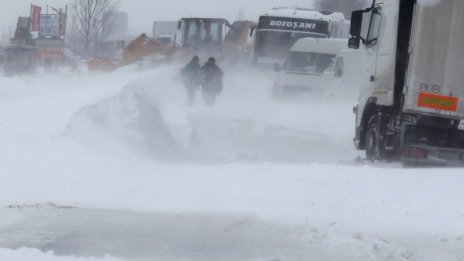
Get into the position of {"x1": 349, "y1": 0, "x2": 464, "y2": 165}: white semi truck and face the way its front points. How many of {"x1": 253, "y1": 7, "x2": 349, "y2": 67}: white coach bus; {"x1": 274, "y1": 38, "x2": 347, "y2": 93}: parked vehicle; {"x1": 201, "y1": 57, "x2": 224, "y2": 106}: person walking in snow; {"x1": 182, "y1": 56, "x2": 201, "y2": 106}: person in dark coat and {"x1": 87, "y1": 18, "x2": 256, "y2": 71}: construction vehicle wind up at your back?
0

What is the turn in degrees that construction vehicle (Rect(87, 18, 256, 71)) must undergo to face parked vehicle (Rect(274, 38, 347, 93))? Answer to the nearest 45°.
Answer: approximately 90° to its left

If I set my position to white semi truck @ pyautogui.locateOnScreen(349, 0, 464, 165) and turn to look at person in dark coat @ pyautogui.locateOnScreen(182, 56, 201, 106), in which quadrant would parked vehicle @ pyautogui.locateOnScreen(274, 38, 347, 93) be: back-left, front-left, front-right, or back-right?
front-right

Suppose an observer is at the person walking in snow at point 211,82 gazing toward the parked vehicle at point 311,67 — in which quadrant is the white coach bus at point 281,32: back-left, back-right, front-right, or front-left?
front-left

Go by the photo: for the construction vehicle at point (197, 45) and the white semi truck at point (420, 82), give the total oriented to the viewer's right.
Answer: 0

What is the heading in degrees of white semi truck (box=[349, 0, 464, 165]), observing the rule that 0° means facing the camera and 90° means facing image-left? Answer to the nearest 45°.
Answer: approximately 135°

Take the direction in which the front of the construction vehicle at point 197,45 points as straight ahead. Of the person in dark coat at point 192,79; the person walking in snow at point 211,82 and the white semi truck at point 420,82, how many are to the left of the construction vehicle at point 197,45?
3

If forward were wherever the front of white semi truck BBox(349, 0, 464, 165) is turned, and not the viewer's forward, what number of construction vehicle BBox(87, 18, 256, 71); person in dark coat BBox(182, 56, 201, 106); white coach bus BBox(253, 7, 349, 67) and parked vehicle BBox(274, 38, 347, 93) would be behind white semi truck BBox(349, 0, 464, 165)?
0

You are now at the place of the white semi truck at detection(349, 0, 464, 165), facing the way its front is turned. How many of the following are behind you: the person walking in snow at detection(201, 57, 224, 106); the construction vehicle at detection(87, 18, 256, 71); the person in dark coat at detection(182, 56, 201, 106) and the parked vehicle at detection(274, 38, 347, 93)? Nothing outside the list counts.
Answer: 0

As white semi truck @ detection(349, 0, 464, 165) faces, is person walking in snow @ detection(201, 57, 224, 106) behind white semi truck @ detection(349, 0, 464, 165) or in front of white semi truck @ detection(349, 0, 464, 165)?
in front

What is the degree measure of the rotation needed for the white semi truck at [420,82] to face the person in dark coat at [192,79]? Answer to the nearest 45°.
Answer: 0° — it already faces them

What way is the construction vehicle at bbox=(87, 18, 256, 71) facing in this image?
to the viewer's left

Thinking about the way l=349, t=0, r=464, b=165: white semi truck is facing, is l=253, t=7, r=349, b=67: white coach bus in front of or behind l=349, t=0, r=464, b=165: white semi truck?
in front

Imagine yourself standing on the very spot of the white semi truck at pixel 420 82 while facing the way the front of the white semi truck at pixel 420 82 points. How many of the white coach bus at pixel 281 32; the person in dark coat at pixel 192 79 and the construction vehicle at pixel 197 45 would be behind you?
0
